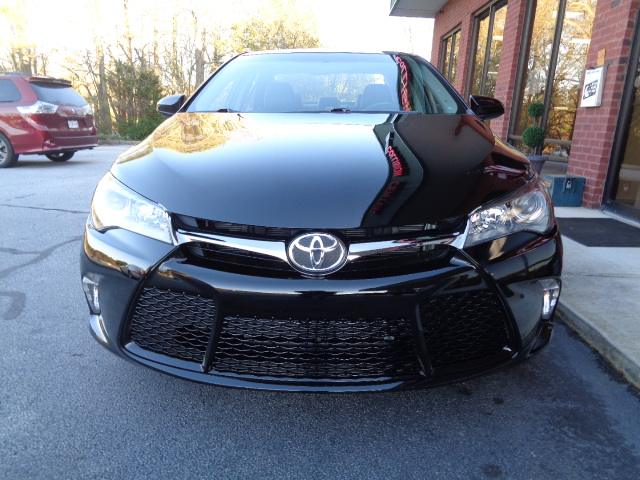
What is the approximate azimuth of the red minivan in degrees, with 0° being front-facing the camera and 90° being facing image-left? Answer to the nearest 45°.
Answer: approximately 135°

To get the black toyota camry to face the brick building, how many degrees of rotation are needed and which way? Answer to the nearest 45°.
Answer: approximately 135° to its left

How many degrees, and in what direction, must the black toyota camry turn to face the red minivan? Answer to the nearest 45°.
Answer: approximately 135° to its right

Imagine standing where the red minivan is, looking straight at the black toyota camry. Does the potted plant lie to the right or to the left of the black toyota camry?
left

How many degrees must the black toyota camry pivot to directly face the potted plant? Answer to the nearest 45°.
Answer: approximately 135° to its left

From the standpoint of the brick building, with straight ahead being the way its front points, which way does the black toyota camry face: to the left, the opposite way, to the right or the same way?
to the left

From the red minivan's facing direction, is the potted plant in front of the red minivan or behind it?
behind

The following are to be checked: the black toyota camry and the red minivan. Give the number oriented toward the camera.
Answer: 1
